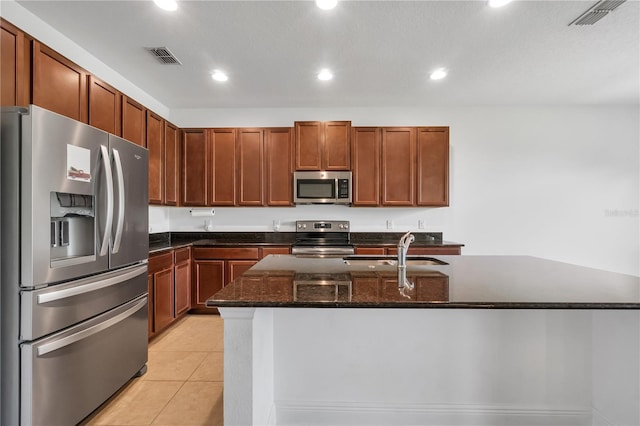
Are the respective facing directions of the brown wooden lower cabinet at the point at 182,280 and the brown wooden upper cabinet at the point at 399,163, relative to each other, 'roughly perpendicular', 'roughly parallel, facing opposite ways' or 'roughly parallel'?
roughly perpendicular

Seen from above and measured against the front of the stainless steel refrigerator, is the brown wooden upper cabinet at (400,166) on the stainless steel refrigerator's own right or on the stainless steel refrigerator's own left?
on the stainless steel refrigerator's own left

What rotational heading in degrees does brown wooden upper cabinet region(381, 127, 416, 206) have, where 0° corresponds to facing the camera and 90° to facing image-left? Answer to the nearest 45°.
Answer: approximately 0°

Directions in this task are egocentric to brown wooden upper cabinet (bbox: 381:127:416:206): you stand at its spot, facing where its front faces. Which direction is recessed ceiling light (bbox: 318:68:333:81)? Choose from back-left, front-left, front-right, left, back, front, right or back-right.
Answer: front-right

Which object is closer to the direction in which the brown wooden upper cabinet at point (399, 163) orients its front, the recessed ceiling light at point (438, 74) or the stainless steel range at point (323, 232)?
the recessed ceiling light

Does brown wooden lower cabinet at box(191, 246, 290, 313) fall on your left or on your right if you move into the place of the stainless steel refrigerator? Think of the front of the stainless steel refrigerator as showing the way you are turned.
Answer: on your left

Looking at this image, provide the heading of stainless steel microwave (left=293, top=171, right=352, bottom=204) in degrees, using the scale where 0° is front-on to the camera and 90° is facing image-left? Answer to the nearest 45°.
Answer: approximately 0°

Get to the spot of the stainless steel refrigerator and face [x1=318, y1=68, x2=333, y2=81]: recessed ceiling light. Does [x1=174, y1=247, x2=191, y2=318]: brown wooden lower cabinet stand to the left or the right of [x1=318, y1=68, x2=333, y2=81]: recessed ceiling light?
left

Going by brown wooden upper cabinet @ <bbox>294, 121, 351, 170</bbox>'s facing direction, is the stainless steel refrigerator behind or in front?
in front
